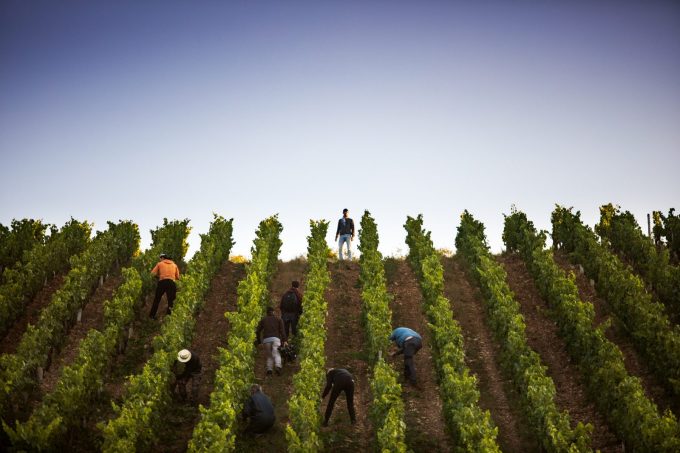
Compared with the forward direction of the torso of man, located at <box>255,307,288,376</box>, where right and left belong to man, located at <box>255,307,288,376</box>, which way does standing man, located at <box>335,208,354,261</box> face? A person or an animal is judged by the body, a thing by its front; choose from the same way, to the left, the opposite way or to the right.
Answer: the opposite way

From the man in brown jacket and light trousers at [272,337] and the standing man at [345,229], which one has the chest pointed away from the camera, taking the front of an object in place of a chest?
the man in brown jacket and light trousers at [272,337]

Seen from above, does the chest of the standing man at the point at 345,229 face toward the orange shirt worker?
no

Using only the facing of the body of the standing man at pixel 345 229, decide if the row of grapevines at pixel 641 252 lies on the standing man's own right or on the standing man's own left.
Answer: on the standing man's own left

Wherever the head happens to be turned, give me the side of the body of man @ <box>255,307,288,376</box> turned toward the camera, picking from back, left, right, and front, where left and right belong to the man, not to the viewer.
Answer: back

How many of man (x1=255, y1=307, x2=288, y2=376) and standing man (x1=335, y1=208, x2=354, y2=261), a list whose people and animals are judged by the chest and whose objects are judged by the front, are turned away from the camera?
1

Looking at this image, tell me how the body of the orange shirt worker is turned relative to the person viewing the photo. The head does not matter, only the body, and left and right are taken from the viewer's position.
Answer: facing away from the viewer and to the left of the viewer

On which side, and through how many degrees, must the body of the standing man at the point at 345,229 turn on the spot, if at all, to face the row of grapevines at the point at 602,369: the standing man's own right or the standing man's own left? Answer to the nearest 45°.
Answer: approximately 45° to the standing man's own left

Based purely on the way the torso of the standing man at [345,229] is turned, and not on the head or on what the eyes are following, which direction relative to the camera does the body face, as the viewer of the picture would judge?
toward the camera
